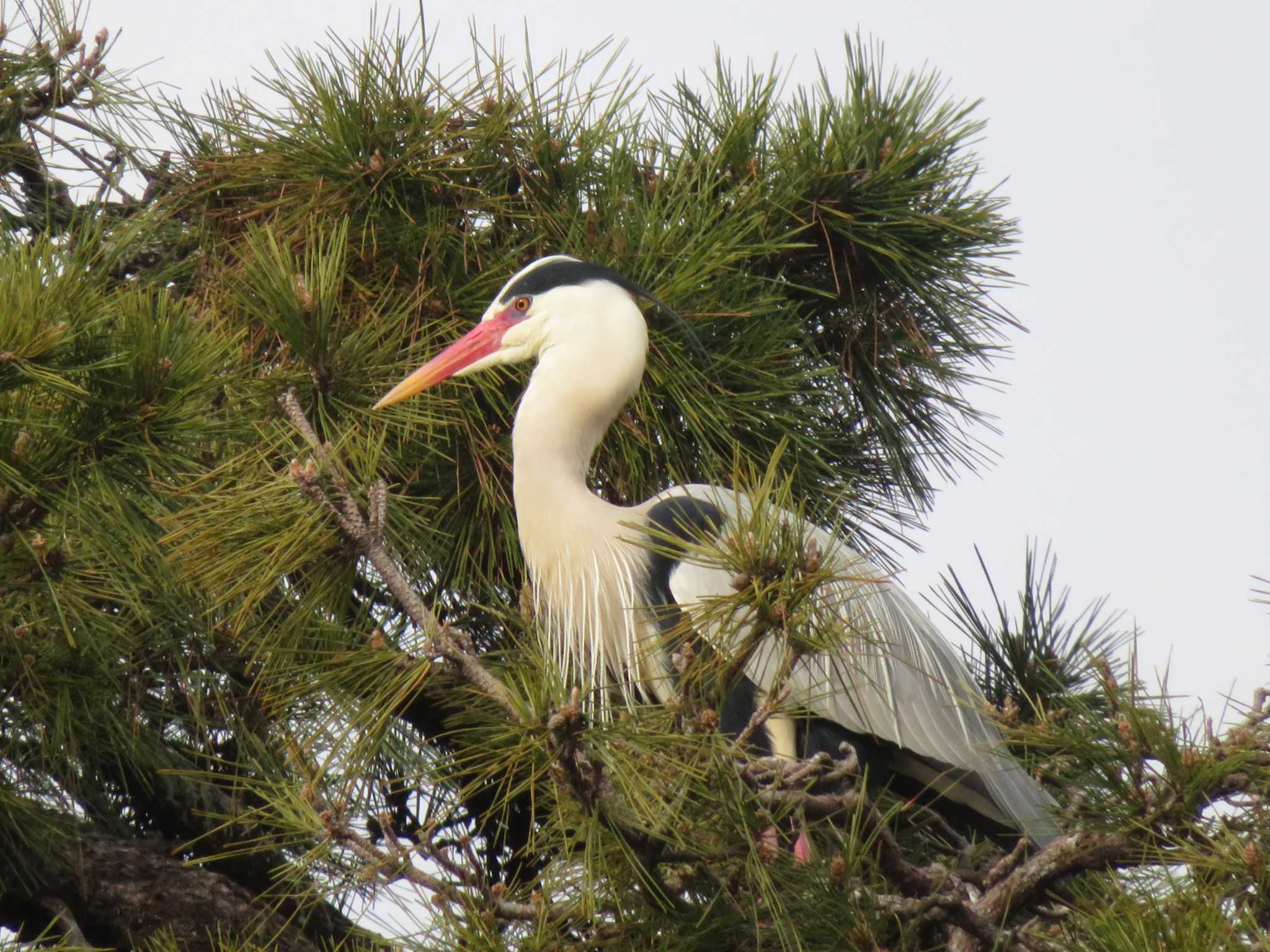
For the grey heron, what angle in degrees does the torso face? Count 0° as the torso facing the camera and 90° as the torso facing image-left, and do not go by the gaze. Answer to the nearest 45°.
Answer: approximately 90°
